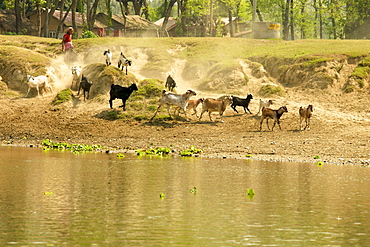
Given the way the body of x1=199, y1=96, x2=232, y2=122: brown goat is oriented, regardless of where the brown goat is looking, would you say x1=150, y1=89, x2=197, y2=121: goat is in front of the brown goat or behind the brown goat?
behind

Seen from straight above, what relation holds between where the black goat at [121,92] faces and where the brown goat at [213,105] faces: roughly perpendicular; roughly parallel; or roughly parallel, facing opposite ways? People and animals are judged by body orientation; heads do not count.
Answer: roughly parallel

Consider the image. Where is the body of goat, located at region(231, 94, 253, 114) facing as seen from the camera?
to the viewer's right

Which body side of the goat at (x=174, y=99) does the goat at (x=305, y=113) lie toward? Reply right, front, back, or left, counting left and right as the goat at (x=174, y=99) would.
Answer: front

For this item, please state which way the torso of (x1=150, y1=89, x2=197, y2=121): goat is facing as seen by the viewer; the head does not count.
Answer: to the viewer's right

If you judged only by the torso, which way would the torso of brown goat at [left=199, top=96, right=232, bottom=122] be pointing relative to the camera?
to the viewer's right

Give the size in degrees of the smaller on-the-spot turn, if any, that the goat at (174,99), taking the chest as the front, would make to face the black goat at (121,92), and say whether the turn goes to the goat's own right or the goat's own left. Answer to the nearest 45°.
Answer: approximately 180°

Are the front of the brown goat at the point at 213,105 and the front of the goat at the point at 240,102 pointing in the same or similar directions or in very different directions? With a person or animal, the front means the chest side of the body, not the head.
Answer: same or similar directions

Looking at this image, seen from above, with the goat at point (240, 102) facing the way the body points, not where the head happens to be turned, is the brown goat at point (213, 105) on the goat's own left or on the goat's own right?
on the goat's own right

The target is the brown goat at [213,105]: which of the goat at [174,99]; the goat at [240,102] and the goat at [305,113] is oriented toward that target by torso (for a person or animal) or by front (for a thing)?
the goat at [174,99]

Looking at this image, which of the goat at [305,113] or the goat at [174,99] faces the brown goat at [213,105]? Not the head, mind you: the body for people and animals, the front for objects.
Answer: the goat at [174,99]

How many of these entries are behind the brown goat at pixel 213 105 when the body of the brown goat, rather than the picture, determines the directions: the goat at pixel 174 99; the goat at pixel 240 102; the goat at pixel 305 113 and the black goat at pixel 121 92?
2
